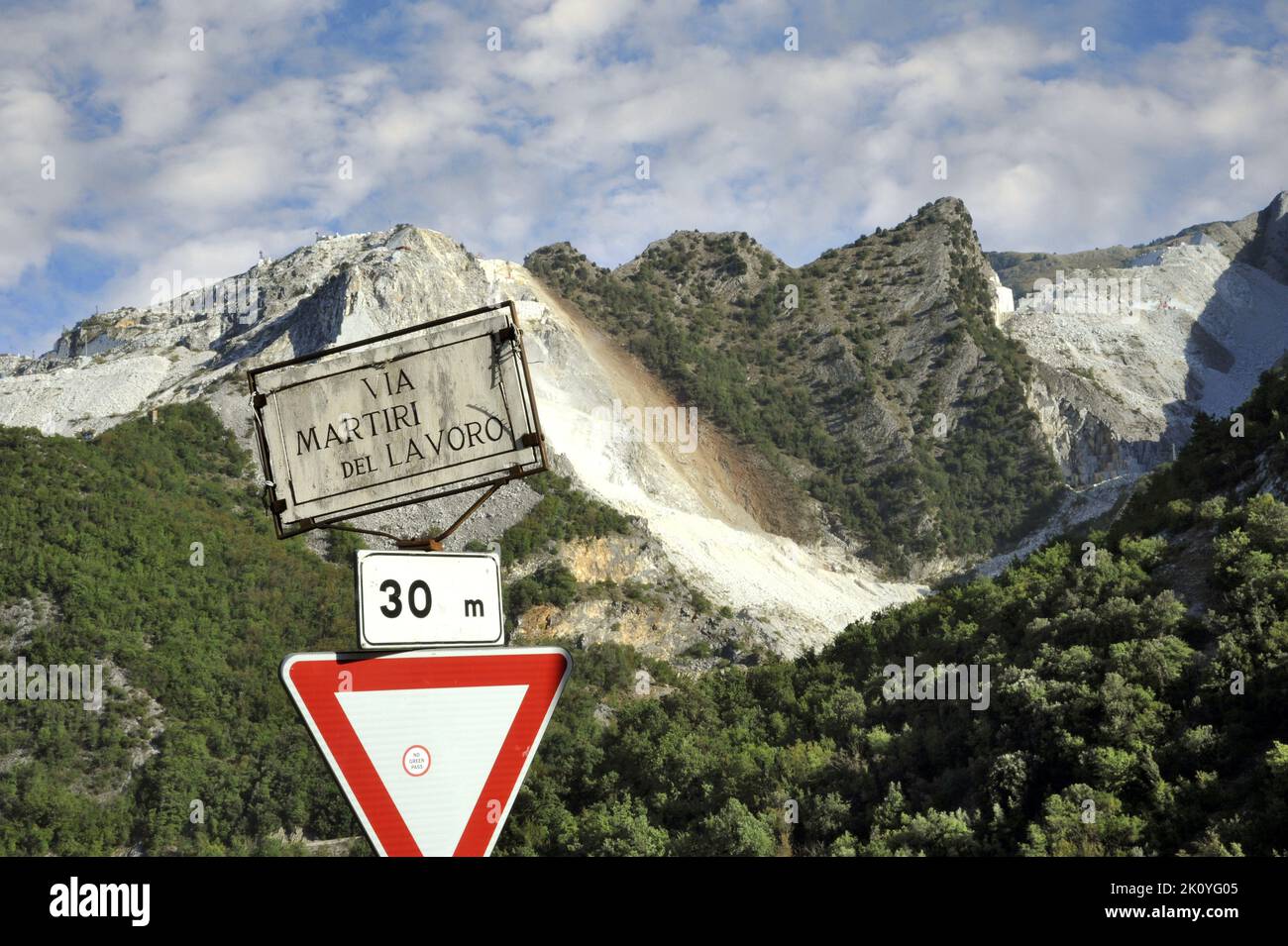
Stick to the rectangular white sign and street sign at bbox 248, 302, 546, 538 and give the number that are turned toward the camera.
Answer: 2

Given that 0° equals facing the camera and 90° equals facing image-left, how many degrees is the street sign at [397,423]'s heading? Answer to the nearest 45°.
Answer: approximately 0°

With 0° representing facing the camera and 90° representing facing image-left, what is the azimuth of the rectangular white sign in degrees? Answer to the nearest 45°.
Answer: approximately 0°

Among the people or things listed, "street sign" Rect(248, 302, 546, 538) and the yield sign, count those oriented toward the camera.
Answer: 2
